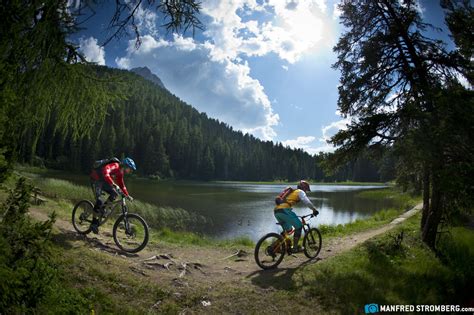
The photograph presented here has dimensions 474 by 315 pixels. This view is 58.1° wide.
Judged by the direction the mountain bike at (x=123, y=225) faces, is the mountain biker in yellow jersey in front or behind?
in front

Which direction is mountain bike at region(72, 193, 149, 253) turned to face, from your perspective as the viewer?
facing the viewer and to the right of the viewer

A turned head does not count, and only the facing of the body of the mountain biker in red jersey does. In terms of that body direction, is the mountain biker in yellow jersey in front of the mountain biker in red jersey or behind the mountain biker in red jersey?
in front

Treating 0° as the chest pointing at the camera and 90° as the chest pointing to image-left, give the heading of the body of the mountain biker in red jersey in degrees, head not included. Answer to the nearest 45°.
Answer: approximately 315°
